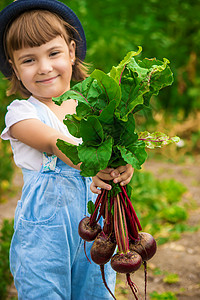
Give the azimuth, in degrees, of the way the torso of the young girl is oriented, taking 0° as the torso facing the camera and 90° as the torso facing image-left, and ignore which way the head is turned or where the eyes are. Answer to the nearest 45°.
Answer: approximately 315°
